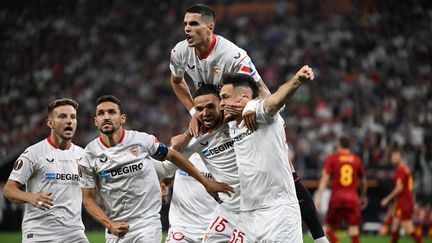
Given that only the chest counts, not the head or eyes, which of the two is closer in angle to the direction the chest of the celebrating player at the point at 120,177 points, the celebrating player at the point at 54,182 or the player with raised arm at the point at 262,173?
the player with raised arm

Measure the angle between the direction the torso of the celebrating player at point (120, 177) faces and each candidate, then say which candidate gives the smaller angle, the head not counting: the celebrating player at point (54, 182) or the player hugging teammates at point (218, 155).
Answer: the player hugging teammates

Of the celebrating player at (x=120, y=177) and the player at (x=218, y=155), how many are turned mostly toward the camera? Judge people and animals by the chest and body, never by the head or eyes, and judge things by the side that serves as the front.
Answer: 2

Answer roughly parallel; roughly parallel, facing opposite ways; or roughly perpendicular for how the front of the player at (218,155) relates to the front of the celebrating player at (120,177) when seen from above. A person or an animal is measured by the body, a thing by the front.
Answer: roughly parallel

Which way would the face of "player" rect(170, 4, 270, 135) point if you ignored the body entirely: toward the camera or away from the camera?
toward the camera

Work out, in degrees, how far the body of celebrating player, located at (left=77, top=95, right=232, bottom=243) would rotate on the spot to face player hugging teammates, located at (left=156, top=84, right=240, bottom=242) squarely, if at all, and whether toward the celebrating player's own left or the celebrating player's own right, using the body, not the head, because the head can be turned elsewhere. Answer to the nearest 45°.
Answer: approximately 90° to the celebrating player's own left

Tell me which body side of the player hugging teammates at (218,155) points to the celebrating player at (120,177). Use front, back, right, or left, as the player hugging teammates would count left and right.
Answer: right

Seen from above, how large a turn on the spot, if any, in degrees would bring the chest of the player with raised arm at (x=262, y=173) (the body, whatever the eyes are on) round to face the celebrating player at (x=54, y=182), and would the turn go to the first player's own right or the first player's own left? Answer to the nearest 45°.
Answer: approximately 90° to the first player's own right

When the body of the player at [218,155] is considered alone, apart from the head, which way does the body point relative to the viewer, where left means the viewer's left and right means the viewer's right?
facing the viewer
